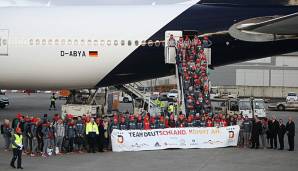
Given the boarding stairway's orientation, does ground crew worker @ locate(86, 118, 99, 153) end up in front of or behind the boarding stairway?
in front

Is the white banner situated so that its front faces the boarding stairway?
no

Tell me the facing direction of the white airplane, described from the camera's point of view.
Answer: facing to the left of the viewer

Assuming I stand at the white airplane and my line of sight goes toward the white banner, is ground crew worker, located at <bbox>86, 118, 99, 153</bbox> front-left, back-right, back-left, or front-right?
front-right

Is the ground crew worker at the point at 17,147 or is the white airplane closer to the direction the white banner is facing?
the ground crew worker

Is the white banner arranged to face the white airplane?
no

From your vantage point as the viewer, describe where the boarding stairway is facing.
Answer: facing the viewer

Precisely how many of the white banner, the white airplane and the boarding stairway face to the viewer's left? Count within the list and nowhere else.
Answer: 1

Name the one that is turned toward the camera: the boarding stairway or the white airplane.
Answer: the boarding stairway

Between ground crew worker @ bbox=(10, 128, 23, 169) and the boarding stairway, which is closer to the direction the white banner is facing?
the ground crew worker

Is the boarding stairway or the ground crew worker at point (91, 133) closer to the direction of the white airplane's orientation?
the ground crew worker

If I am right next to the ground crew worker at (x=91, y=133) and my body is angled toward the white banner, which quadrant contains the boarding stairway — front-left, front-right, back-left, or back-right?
front-left

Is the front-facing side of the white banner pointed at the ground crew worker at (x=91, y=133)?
no

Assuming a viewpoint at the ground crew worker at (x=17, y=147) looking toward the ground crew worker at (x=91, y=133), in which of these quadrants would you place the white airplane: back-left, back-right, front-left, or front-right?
front-left

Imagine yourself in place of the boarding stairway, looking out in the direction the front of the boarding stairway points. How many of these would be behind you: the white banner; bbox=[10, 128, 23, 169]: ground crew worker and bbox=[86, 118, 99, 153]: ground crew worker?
0

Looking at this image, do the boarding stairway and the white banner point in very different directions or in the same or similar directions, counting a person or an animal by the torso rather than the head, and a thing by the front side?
same or similar directions

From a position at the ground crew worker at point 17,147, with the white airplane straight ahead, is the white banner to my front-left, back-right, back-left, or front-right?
front-right
